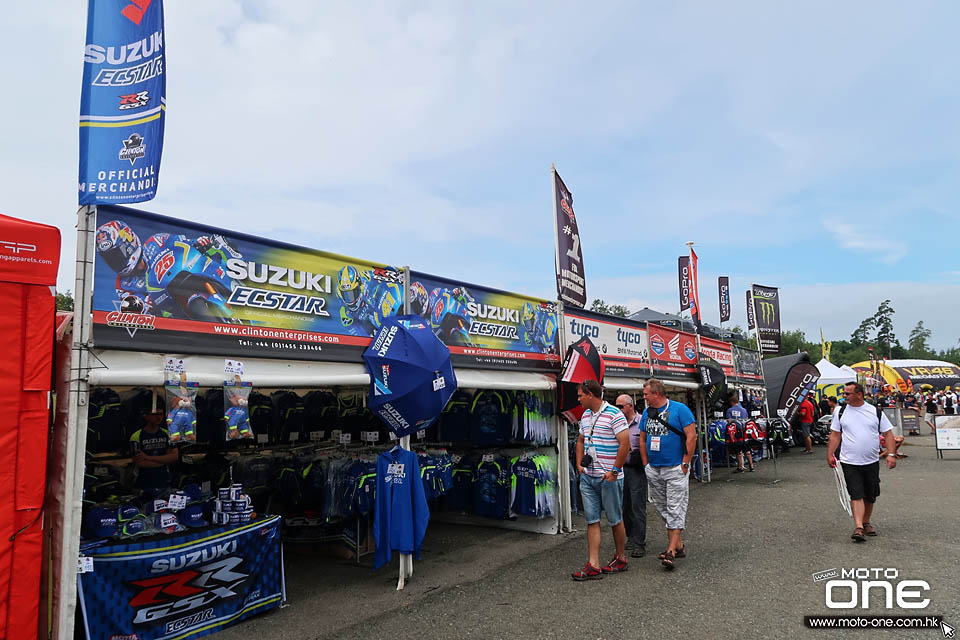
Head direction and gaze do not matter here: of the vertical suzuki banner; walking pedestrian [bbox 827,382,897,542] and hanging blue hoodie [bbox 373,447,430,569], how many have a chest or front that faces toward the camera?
3

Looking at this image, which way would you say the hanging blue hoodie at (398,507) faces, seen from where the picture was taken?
facing the viewer

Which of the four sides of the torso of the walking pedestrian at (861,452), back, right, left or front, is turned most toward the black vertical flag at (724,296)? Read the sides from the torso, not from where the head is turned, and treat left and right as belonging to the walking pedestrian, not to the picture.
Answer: back

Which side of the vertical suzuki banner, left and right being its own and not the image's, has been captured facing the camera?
front

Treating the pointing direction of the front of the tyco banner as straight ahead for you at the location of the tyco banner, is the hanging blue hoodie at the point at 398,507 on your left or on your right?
on your right

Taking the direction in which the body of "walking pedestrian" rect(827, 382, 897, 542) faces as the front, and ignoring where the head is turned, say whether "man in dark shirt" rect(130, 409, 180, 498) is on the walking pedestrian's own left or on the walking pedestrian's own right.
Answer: on the walking pedestrian's own right

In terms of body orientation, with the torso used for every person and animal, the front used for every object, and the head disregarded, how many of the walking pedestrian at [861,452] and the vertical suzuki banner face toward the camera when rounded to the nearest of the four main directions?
2

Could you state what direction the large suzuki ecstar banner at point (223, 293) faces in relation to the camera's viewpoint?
facing the viewer and to the right of the viewer

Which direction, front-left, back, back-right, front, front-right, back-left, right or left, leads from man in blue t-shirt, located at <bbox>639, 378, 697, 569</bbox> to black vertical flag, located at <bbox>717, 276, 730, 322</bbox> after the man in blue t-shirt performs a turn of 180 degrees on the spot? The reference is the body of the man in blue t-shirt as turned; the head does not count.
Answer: front-left

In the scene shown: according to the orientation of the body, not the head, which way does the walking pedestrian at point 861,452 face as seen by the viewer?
toward the camera

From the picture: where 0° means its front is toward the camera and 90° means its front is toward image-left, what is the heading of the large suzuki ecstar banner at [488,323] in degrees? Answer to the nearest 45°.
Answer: approximately 315°
